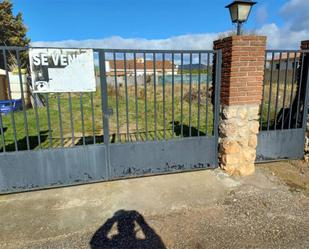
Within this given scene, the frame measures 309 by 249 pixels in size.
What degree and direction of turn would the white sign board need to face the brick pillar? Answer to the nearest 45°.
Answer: approximately 90° to its left

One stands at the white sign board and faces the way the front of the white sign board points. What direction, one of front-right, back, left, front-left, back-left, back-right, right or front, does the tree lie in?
back

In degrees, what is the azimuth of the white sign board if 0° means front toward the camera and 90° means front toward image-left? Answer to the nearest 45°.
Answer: approximately 0°

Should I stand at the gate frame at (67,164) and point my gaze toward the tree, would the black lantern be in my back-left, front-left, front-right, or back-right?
back-right

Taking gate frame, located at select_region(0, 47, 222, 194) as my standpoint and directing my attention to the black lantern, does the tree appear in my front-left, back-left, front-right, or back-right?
back-left

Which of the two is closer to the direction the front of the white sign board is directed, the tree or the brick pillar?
the brick pillar
